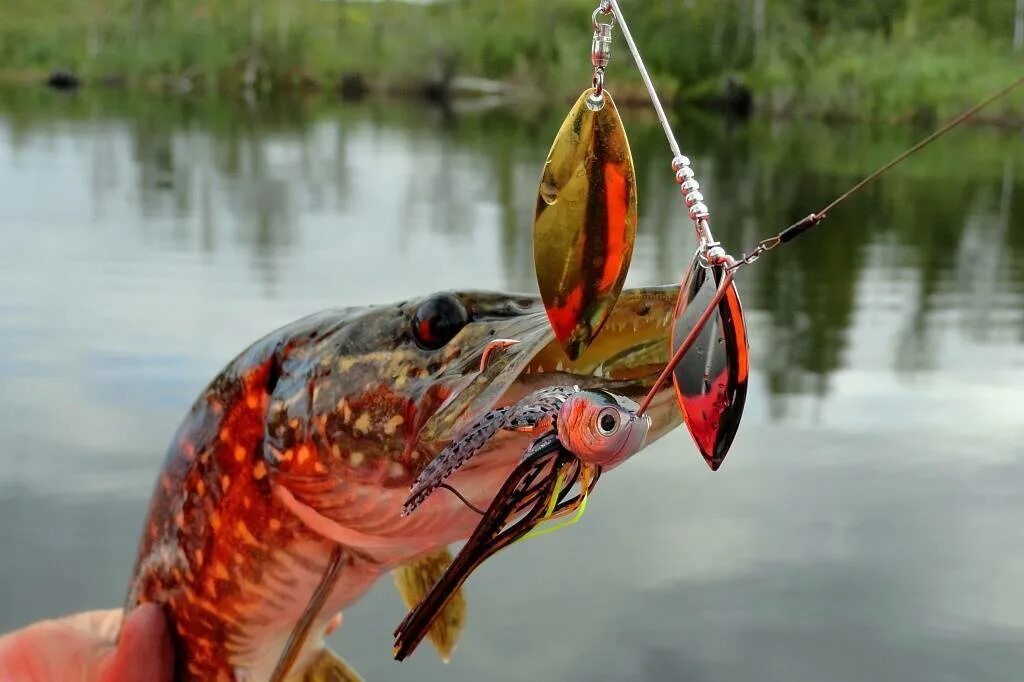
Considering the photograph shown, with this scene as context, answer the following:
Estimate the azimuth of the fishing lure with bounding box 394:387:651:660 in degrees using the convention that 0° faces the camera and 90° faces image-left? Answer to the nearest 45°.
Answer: approximately 270°

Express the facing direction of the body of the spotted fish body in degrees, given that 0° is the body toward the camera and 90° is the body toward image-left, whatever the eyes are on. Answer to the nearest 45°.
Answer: approximately 270°
